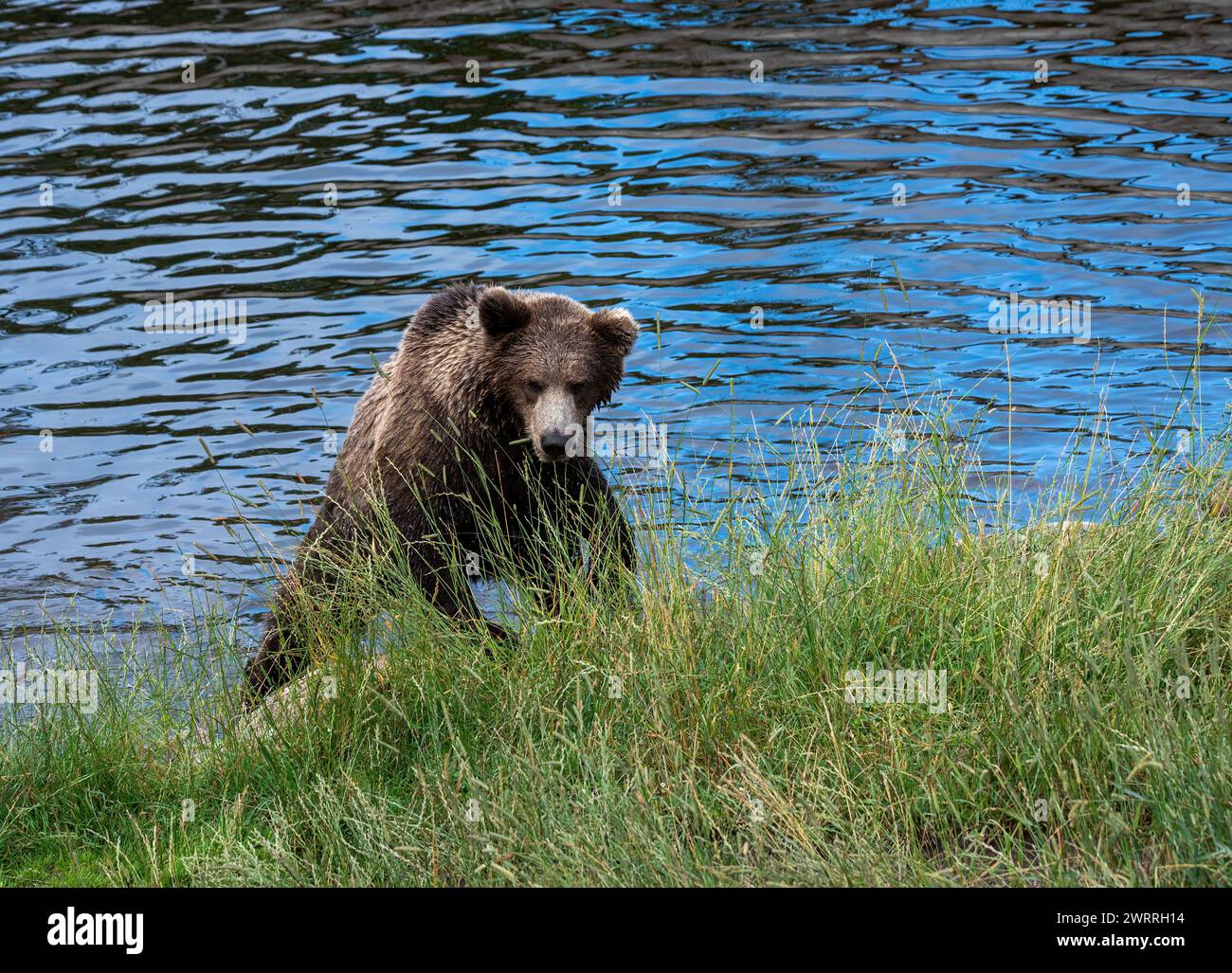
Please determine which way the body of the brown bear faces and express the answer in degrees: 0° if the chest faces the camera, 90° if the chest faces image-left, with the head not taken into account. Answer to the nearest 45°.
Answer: approximately 315°
